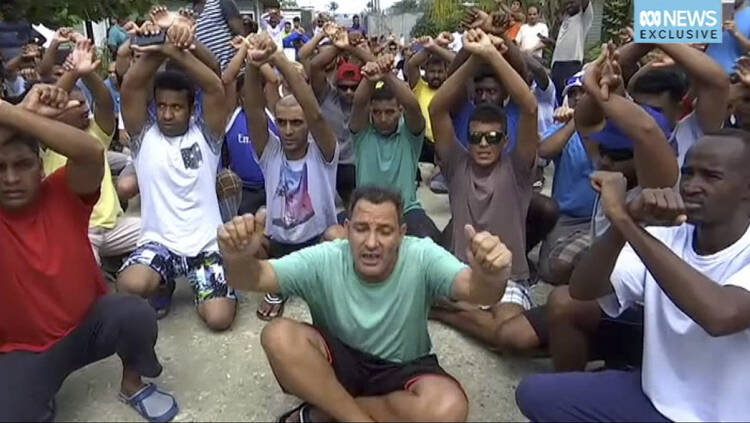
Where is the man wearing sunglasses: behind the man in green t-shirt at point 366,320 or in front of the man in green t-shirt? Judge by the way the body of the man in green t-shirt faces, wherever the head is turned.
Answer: behind

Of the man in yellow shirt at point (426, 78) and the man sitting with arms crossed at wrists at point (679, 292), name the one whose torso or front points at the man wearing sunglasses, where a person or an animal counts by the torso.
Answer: the man in yellow shirt

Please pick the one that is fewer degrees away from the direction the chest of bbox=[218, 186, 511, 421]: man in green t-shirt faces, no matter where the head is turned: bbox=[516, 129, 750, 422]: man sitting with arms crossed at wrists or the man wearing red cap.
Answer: the man sitting with arms crossed at wrists

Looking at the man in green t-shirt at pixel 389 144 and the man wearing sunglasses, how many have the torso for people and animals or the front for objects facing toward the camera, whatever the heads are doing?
2

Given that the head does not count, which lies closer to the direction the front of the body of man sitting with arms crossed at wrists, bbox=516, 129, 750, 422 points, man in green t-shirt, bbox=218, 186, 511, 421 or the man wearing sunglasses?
the man in green t-shirt

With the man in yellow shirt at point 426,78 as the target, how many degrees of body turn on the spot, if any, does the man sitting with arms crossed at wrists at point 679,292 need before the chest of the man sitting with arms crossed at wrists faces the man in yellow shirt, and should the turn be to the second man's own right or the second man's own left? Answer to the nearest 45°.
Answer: approximately 90° to the second man's own right

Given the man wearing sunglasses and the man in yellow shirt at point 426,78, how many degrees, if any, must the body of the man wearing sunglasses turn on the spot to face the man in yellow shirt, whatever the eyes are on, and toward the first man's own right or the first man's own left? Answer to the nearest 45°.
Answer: approximately 180°

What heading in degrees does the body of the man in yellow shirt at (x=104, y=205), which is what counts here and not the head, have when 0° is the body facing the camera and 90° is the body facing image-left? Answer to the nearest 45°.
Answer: approximately 315°

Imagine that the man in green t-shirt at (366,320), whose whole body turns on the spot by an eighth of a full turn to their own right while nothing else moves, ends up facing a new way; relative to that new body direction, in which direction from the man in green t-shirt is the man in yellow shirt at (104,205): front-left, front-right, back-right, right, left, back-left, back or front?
right

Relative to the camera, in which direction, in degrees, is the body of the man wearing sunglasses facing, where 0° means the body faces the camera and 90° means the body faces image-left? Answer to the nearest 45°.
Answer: approximately 0°

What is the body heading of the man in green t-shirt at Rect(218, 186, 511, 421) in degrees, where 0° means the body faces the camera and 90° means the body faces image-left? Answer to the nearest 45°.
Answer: approximately 0°

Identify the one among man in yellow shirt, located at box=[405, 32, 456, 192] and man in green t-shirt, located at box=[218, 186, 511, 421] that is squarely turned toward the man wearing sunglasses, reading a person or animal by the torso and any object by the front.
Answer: the man in yellow shirt
